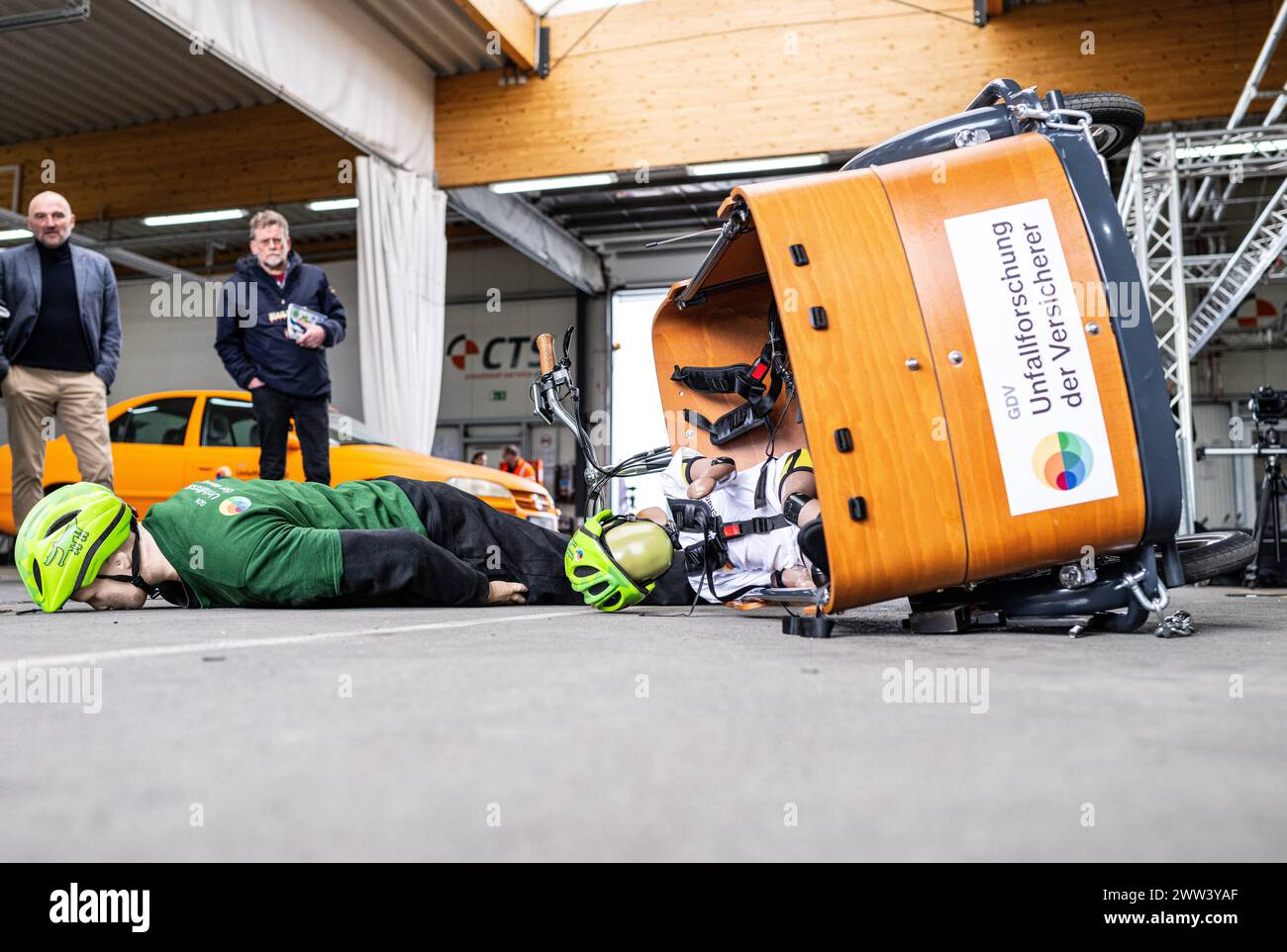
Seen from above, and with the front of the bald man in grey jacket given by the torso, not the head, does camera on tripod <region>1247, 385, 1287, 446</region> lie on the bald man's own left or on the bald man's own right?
on the bald man's own left

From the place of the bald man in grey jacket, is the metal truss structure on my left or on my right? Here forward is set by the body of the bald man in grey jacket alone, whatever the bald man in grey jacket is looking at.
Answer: on my left

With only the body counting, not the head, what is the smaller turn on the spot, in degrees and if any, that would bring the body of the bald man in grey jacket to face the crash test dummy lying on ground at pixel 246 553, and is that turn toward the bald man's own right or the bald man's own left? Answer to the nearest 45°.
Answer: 0° — they already face it

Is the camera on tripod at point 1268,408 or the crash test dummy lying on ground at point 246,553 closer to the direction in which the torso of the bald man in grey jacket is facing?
the crash test dummy lying on ground

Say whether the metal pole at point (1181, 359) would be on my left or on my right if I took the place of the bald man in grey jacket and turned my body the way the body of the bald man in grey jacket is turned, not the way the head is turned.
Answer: on my left

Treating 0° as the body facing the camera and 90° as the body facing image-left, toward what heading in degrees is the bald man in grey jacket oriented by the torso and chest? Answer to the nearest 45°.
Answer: approximately 0°

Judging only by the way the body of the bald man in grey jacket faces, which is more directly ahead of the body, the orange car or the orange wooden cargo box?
the orange wooden cargo box

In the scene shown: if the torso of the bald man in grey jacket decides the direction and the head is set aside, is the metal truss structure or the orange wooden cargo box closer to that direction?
the orange wooden cargo box
